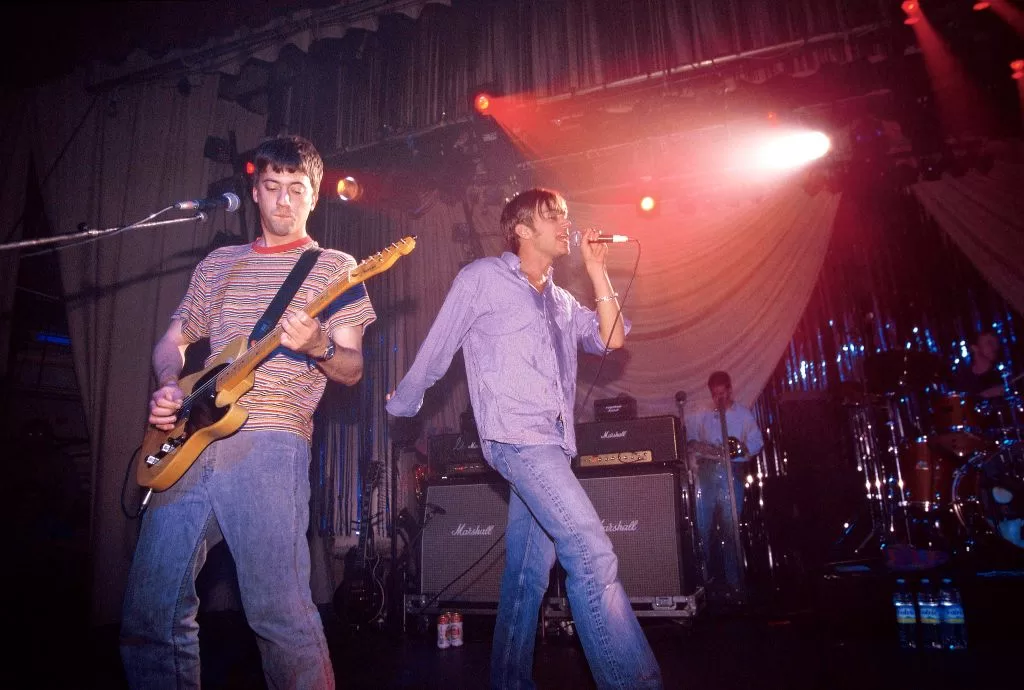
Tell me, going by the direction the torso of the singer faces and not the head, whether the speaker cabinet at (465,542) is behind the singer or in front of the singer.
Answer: behind

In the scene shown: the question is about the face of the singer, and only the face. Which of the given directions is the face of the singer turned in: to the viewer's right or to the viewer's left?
to the viewer's right

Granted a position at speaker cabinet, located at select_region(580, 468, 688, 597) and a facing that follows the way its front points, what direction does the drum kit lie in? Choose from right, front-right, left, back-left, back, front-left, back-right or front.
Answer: back-left

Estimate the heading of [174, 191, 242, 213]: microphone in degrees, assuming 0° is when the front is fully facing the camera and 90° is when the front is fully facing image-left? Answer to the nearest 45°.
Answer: approximately 270°
